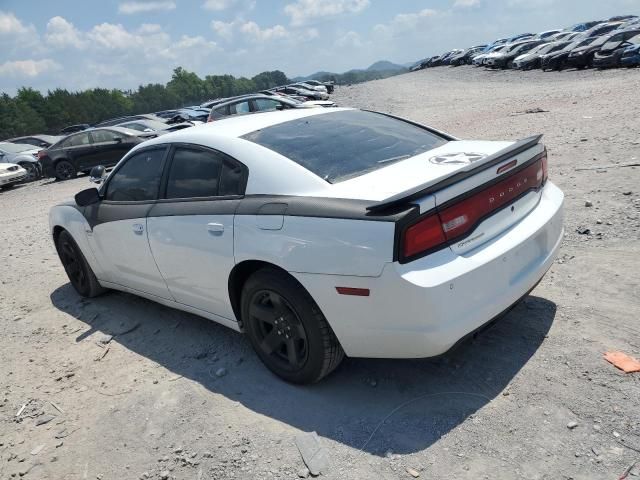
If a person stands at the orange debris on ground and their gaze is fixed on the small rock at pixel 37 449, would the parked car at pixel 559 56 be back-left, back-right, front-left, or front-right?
back-right

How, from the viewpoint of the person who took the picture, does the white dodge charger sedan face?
facing away from the viewer and to the left of the viewer

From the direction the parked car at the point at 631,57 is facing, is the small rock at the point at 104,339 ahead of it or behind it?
ahead

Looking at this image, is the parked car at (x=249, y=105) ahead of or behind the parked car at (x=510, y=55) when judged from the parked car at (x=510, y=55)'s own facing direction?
ahead

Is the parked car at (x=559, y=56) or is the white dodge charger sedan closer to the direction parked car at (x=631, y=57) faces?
the white dodge charger sedan

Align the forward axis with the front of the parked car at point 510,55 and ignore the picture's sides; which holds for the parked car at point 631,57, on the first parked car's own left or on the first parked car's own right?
on the first parked car's own left

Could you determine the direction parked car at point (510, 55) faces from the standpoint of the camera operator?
facing the viewer and to the left of the viewer

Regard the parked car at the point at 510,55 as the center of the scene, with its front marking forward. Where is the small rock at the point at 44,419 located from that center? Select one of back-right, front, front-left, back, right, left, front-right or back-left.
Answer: front-left

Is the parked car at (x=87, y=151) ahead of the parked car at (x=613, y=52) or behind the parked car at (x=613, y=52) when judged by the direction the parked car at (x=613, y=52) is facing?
ahead

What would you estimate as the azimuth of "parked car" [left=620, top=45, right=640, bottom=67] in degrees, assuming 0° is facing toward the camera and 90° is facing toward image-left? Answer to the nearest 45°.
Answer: approximately 45°

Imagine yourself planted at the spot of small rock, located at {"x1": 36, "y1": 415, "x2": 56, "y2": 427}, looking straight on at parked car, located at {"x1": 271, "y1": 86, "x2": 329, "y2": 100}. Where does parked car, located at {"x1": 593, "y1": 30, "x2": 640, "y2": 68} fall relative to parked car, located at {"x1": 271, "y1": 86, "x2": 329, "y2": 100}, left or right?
right
